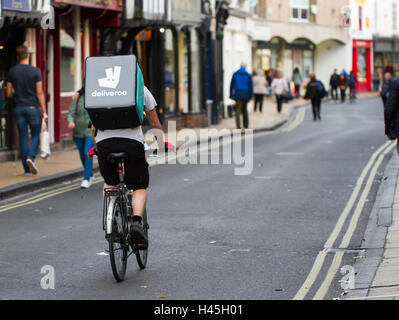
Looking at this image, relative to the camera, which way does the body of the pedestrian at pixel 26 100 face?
away from the camera

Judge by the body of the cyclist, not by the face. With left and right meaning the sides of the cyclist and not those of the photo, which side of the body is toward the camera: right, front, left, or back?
back

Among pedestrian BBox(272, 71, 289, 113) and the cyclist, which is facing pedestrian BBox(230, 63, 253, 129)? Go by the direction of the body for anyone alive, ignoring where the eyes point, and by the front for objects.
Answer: the cyclist

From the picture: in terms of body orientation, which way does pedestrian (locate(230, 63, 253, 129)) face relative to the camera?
away from the camera

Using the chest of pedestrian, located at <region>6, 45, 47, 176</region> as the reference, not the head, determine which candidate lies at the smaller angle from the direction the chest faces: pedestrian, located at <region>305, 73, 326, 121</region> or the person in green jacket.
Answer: the pedestrian

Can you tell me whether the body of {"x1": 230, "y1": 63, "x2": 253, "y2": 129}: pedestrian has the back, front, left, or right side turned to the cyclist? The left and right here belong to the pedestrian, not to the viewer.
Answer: back

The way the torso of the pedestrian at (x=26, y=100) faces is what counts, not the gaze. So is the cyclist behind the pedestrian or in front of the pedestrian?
behind

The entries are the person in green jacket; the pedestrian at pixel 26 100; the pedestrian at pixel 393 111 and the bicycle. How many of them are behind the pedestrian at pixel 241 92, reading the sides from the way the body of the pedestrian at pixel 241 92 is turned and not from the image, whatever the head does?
4

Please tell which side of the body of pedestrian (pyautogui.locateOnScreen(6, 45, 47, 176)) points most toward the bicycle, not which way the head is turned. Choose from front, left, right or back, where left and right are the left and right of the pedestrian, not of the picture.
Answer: back
